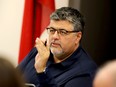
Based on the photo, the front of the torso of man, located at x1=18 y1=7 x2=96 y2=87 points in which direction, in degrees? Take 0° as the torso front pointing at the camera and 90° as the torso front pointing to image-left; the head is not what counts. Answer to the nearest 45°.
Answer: approximately 45°

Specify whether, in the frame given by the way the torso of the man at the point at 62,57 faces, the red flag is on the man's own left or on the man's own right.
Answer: on the man's own right
